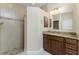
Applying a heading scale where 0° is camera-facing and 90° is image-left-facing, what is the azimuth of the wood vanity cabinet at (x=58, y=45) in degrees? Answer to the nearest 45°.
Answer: approximately 45°
